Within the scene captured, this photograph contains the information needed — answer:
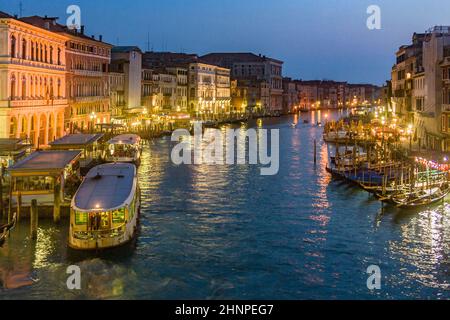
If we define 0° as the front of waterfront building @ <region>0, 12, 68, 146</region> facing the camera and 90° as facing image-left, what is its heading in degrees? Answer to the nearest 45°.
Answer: approximately 315°

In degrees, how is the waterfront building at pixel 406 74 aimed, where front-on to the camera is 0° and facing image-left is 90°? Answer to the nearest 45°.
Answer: approximately 45°

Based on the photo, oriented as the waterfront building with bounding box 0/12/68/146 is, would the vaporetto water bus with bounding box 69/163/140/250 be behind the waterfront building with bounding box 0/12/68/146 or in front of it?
in front

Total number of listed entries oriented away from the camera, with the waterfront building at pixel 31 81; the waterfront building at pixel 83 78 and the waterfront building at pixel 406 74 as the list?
0

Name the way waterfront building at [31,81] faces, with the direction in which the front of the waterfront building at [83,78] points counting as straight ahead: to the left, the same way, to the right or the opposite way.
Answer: the same way

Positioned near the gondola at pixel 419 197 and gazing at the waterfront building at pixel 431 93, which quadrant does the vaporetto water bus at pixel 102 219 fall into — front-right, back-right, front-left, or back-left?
back-left

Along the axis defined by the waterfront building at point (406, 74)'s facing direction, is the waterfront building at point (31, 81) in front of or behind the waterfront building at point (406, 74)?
in front

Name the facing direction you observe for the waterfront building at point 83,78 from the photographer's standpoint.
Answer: facing the viewer and to the right of the viewer

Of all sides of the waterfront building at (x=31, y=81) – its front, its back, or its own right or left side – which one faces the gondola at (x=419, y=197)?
front

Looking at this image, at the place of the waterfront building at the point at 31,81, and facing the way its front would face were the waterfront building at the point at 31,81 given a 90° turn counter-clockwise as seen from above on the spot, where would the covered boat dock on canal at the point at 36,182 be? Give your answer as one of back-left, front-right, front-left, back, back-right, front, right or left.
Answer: back-right
